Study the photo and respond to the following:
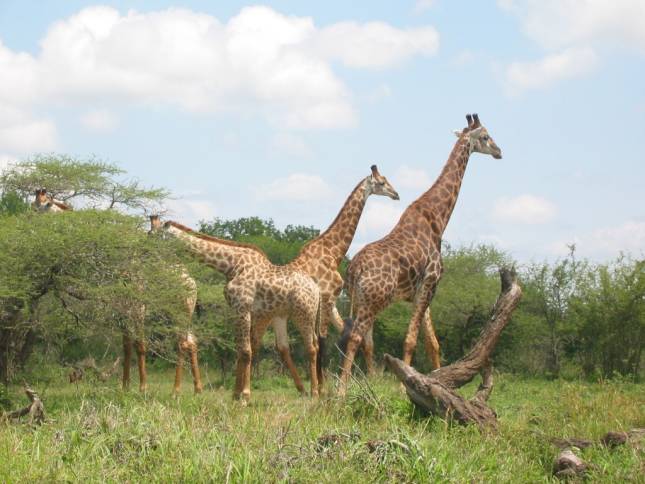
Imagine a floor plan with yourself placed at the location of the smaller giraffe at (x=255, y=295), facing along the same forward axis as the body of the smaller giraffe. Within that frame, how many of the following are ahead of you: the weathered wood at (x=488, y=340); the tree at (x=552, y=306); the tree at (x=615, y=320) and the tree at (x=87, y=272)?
1

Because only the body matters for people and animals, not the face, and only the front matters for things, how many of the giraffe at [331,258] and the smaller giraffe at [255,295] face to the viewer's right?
1

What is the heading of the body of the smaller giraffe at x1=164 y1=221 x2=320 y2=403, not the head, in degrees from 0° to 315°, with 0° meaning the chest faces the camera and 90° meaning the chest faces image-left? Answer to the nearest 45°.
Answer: approximately 90°

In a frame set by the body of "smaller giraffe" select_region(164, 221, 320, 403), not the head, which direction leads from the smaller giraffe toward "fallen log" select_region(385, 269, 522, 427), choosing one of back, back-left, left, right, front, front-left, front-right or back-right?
back-left

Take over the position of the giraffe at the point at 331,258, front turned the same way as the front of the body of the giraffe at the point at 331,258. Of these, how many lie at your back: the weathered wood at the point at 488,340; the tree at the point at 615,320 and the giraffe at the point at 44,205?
1

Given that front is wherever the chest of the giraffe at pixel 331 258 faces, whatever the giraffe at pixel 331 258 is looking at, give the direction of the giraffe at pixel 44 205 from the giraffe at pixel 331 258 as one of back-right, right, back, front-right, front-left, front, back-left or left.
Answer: back

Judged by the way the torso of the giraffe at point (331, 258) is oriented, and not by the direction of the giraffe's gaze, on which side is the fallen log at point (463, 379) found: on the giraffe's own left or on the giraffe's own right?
on the giraffe's own right

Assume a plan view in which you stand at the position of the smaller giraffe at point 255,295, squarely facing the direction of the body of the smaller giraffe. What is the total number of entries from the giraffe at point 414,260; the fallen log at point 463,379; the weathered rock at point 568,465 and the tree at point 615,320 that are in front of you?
0

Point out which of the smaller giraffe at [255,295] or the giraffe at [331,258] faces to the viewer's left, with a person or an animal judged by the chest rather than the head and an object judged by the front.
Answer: the smaller giraffe

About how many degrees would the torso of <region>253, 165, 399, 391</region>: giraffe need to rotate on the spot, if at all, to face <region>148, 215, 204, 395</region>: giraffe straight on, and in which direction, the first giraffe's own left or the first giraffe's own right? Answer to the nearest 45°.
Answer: approximately 180°

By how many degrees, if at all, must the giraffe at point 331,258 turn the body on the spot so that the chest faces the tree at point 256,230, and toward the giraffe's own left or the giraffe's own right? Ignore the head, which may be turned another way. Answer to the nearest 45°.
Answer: approximately 90° to the giraffe's own left

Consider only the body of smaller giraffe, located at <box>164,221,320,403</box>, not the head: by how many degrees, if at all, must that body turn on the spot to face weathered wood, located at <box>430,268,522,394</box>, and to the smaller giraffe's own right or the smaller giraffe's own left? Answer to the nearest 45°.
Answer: approximately 135° to the smaller giraffe's own left

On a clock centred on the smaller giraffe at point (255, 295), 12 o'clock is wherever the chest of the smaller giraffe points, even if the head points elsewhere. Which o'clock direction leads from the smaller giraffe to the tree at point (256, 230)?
The tree is roughly at 3 o'clock from the smaller giraffe.

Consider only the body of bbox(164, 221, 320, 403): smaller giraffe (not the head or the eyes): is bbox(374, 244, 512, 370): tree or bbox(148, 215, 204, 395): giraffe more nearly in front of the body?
the giraffe

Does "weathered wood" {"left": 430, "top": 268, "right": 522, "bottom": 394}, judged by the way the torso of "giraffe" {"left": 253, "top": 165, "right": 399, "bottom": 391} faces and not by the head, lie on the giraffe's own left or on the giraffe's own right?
on the giraffe's own right

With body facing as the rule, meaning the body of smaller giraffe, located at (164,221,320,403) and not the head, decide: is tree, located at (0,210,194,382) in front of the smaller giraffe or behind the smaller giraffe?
in front

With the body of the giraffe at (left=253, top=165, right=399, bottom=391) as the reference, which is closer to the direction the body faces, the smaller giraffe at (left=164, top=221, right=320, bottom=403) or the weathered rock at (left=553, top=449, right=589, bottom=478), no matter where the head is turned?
the weathered rock

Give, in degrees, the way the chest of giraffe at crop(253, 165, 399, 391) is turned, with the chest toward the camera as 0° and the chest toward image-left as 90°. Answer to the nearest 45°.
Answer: approximately 270°
